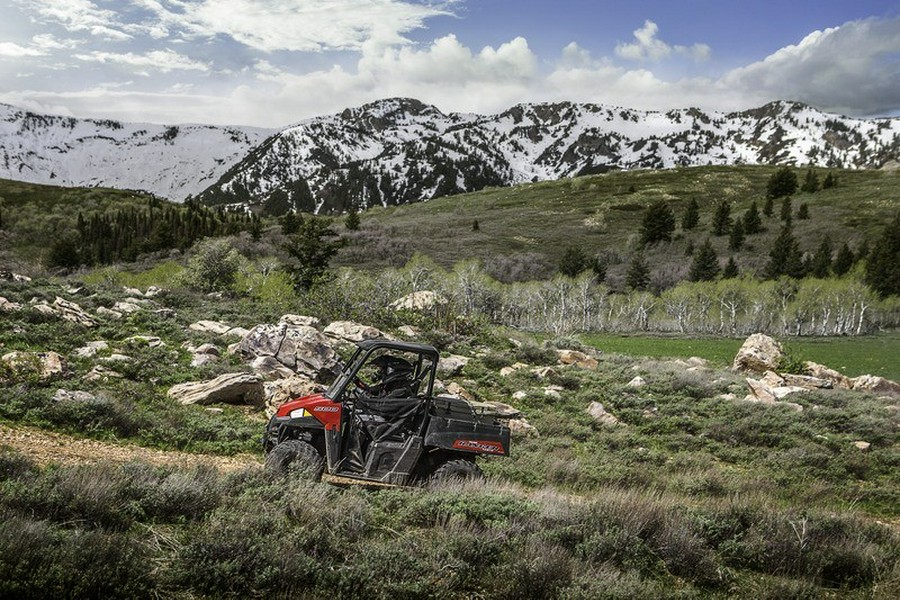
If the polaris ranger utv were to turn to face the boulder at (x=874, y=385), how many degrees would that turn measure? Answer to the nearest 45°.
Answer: approximately 135° to its right

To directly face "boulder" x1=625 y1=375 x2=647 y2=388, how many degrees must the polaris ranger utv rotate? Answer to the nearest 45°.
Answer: approximately 135° to its right

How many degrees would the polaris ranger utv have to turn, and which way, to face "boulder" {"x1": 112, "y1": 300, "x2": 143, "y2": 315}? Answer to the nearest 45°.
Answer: approximately 45° to its right

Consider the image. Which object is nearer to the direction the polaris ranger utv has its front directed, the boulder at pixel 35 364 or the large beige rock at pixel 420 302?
the boulder

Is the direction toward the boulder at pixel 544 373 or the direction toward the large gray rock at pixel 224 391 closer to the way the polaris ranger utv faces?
the large gray rock

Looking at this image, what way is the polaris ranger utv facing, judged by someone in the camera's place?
facing to the left of the viewer

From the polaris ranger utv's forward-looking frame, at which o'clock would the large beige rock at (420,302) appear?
The large beige rock is roughly at 3 o'clock from the polaris ranger utv.

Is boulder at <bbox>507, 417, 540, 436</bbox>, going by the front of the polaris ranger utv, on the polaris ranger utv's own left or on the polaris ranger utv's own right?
on the polaris ranger utv's own right

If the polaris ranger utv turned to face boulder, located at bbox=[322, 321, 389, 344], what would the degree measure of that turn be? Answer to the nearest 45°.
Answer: approximately 90° to its right

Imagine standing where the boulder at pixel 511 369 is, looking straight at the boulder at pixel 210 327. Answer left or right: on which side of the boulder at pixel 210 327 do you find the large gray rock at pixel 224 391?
left

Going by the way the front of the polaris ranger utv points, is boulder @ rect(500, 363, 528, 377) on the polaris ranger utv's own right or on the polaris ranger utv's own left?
on the polaris ranger utv's own right

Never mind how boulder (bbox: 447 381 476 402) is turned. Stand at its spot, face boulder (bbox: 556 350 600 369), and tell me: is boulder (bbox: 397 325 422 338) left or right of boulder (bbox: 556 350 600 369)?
left
